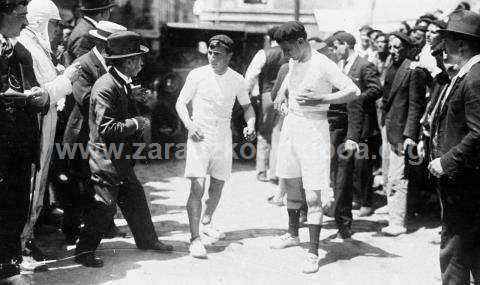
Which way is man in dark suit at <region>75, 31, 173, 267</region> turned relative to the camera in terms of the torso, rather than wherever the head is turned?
to the viewer's right

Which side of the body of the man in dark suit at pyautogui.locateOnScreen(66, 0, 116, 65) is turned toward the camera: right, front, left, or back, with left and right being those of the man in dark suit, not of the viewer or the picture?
right

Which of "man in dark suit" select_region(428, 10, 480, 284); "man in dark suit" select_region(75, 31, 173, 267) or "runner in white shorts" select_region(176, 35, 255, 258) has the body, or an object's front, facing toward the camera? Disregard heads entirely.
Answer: the runner in white shorts

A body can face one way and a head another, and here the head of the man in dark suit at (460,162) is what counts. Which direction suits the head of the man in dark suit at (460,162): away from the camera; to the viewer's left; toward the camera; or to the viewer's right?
to the viewer's left

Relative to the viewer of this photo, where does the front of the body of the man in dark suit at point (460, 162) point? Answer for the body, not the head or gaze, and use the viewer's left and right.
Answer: facing to the left of the viewer

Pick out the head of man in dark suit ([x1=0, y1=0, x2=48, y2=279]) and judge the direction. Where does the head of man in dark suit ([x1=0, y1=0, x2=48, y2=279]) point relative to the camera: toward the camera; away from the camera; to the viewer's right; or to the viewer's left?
to the viewer's right

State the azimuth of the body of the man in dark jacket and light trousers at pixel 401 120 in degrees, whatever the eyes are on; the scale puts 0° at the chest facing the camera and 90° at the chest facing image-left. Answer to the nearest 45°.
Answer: approximately 45°

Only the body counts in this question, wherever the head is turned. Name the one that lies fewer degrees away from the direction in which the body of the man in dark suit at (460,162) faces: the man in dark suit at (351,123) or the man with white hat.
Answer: the man with white hat

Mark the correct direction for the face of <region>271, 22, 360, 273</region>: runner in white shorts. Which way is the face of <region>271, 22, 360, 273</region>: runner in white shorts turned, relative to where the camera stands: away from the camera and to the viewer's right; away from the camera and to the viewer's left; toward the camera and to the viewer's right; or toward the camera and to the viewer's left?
toward the camera and to the viewer's left

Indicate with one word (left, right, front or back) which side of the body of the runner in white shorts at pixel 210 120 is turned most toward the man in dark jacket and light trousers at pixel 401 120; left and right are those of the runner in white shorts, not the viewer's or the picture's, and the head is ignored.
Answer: left

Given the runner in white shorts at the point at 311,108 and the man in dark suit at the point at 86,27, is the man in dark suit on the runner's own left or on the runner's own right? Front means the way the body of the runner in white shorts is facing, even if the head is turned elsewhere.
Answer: on the runner's own right
